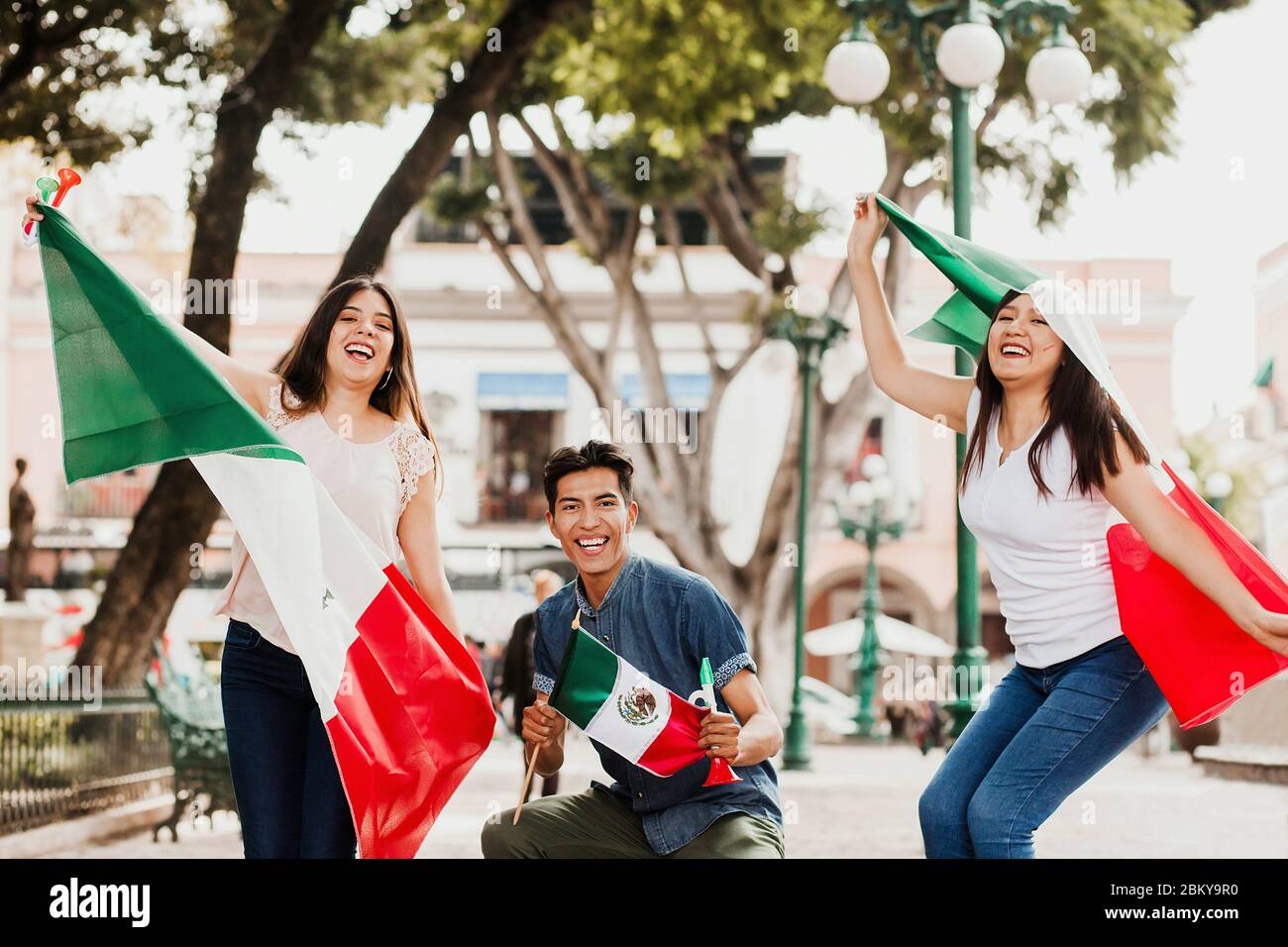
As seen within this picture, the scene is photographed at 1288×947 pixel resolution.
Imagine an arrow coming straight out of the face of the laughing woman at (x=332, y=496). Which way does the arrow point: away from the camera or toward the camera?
toward the camera

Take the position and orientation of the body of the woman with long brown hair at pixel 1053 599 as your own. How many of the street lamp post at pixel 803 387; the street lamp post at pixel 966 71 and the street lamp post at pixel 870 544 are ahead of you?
0

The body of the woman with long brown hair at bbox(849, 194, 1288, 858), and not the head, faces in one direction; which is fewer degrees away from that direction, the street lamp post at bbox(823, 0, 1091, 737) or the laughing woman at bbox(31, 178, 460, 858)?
the laughing woman

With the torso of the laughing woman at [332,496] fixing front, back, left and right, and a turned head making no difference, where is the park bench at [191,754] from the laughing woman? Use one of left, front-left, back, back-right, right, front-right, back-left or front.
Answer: back

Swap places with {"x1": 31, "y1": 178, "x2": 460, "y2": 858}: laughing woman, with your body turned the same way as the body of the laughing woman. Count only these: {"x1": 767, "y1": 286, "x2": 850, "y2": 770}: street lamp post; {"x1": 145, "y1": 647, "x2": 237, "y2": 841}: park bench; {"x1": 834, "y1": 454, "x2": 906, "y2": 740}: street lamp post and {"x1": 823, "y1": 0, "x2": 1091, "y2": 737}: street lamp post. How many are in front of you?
0

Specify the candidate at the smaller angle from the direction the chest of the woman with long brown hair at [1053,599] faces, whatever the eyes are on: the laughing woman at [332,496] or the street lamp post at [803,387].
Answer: the laughing woman

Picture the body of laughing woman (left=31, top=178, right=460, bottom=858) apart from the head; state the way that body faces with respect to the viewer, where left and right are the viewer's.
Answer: facing the viewer

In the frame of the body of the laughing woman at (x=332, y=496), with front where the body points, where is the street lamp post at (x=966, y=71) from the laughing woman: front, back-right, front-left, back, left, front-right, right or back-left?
back-left

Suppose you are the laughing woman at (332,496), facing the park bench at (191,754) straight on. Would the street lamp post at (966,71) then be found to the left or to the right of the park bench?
right

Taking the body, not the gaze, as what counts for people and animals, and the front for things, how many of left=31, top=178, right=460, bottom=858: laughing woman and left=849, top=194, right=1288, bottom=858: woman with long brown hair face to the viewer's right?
0

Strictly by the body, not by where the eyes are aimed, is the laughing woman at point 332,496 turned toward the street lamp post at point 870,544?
no

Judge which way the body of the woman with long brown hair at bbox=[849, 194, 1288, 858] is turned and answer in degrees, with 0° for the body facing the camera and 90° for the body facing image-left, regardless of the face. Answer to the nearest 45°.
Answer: approximately 45°

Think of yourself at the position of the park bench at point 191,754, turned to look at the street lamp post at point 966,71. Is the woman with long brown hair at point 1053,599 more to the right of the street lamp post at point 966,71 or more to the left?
right

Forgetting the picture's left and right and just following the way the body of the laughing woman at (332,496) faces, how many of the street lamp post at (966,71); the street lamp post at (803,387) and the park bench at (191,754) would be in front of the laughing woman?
0

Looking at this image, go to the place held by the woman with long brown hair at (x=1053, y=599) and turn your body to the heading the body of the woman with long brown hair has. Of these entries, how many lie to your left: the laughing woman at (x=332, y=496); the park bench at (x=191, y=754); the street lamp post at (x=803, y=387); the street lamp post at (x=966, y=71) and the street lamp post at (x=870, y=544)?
0

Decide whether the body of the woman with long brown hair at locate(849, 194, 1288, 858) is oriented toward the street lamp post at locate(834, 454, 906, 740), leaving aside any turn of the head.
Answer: no

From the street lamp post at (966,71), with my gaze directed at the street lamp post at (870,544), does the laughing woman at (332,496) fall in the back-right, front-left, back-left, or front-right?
back-left

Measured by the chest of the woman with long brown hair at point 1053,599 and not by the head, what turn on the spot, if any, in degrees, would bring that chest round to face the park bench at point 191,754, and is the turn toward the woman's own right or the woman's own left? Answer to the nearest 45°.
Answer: approximately 90° to the woman's own right
